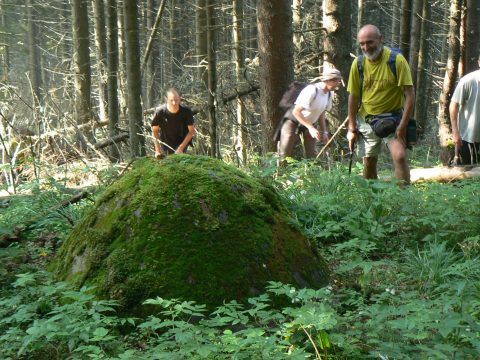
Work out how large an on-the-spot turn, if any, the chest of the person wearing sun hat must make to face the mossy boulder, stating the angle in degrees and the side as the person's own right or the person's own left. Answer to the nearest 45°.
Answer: approximately 45° to the person's own right

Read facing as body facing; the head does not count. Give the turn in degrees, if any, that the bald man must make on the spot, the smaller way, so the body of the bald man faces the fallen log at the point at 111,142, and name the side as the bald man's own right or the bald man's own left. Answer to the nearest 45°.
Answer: approximately 135° to the bald man's own right

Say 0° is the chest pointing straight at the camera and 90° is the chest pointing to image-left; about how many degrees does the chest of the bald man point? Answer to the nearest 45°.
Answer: approximately 0°

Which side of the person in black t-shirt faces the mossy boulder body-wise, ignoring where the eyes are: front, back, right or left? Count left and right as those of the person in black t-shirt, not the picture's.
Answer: front

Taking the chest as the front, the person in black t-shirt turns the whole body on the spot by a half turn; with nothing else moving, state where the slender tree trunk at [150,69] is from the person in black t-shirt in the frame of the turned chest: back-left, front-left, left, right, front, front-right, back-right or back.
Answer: front

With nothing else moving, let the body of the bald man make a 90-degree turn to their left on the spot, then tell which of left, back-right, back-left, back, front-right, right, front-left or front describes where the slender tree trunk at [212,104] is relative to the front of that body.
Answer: back-left

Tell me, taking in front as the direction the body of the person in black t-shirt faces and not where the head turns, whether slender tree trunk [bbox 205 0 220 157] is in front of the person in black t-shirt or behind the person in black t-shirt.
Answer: behind

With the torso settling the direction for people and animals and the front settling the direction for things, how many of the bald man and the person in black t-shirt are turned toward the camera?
2

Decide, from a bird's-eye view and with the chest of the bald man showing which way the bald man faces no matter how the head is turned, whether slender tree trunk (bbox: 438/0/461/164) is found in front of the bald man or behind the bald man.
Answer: behind
